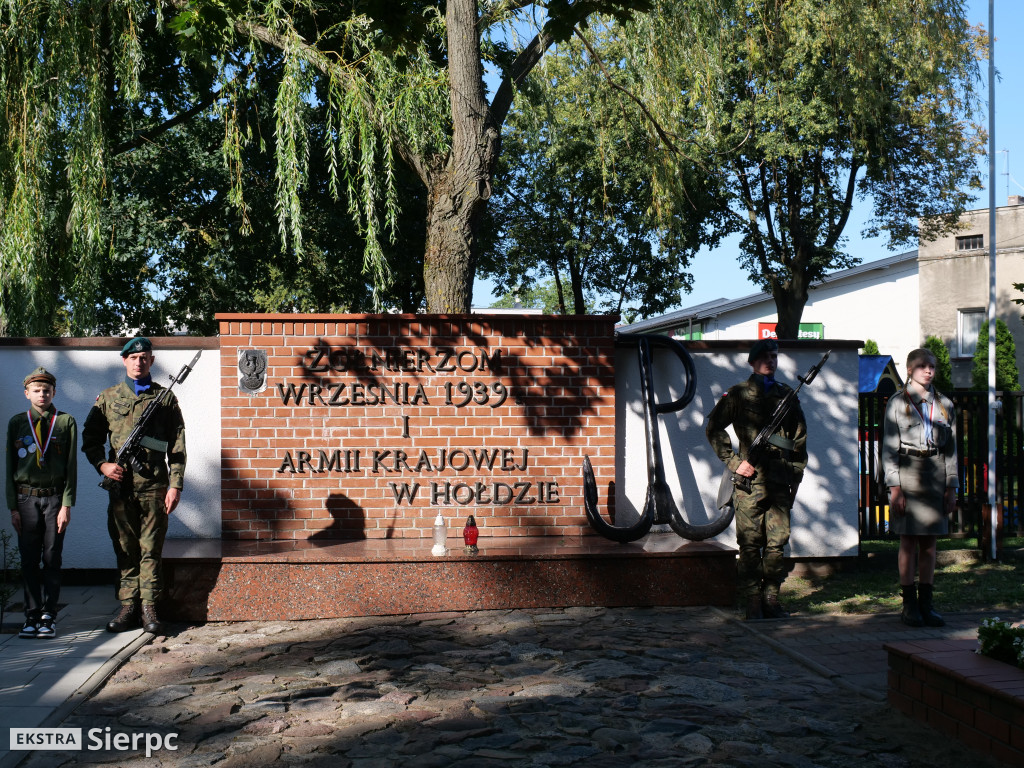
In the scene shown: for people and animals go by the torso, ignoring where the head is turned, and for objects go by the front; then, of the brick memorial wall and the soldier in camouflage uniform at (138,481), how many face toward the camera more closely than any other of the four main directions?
2

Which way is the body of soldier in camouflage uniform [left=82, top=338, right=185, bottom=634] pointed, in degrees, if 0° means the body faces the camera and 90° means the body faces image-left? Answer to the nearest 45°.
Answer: approximately 0°

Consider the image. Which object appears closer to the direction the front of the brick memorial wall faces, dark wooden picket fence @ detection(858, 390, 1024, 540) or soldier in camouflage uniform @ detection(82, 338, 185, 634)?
the soldier in camouflage uniform

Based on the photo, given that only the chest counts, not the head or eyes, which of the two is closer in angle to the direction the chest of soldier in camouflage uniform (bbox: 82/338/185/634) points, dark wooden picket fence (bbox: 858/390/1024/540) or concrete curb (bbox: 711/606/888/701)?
the concrete curb

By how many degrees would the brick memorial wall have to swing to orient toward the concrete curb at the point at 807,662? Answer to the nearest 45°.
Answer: approximately 45° to its left

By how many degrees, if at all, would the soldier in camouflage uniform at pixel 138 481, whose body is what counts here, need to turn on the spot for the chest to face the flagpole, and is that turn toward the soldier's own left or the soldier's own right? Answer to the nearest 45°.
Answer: approximately 90° to the soldier's own left

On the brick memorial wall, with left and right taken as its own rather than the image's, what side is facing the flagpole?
left

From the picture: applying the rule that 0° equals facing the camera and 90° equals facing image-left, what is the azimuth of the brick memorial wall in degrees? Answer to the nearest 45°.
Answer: approximately 0°
